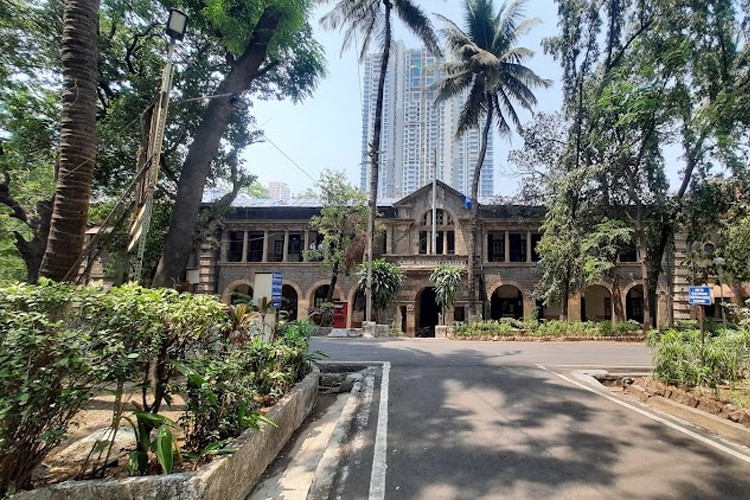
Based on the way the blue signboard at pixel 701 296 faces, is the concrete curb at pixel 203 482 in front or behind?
in front

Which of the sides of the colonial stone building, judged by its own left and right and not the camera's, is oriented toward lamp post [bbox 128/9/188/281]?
front

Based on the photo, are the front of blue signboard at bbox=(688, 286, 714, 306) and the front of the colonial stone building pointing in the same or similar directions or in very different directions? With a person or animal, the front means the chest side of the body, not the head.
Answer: same or similar directions

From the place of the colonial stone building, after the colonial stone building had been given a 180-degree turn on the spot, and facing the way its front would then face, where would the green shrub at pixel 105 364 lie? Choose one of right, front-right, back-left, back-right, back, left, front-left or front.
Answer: back

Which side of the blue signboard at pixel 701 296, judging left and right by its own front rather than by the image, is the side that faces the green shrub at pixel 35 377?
front

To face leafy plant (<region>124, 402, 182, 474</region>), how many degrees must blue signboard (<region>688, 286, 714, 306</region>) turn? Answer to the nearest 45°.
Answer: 0° — it already faces it

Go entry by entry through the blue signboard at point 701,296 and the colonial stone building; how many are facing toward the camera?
2

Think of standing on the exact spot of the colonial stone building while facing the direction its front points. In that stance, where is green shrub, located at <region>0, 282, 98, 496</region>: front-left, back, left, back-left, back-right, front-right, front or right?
front

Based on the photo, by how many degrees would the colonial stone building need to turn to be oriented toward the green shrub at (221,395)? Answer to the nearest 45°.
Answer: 0° — it already faces it

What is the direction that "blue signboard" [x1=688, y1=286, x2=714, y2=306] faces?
toward the camera

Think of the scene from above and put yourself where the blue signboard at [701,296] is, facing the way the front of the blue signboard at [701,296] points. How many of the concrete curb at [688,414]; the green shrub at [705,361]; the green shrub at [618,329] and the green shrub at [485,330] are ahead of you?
2

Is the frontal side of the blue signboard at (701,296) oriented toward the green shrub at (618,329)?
no

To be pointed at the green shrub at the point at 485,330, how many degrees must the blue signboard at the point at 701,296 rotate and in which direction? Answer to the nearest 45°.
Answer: approximately 135° to its right

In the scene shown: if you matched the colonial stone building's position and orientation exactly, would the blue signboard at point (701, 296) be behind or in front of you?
in front
